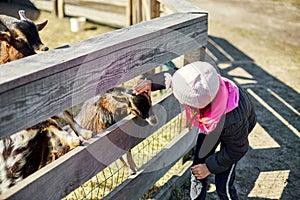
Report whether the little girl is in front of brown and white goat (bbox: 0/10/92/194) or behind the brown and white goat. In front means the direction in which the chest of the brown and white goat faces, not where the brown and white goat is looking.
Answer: in front

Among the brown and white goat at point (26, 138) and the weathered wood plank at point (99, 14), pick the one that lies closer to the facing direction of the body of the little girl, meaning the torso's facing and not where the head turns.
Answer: the brown and white goat

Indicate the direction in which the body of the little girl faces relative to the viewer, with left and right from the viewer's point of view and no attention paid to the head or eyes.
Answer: facing the viewer and to the left of the viewer

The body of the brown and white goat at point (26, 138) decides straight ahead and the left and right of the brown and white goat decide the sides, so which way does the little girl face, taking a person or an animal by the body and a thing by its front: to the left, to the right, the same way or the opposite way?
the opposite way

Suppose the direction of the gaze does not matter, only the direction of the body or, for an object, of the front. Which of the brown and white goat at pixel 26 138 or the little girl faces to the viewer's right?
the brown and white goat

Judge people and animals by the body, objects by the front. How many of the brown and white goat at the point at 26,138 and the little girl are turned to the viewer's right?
1

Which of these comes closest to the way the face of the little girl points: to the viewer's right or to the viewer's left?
to the viewer's left

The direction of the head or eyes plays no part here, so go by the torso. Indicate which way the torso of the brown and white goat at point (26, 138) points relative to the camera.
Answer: to the viewer's right

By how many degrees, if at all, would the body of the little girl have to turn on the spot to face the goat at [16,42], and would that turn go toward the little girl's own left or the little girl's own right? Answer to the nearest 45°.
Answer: approximately 45° to the little girl's own right

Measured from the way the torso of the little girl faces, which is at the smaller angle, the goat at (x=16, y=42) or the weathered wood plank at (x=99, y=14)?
the goat
